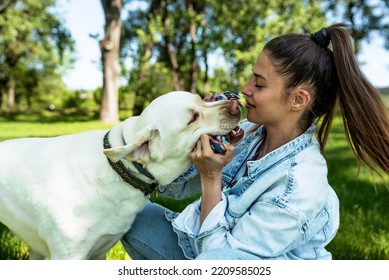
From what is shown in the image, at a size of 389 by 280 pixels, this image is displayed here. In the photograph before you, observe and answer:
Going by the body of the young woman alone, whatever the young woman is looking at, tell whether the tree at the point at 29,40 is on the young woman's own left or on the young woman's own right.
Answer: on the young woman's own right

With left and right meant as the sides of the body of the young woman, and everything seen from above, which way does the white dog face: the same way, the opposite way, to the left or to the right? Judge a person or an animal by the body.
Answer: the opposite way

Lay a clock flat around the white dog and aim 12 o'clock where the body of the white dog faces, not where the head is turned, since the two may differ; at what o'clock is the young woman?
The young woman is roughly at 12 o'clock from the white dog.

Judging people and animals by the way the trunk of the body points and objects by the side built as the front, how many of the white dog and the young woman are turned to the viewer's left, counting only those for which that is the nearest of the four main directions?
1

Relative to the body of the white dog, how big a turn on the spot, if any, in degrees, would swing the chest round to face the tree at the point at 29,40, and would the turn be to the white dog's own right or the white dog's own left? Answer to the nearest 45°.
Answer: approximately 90° to the white dog's own left

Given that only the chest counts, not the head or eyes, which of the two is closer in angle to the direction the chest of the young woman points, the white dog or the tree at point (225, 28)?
the white dog

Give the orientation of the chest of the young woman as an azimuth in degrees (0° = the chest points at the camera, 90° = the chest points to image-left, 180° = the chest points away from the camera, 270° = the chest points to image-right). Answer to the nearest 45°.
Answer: approximately 90°

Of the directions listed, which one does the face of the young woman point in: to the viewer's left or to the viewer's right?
to the viewer's left

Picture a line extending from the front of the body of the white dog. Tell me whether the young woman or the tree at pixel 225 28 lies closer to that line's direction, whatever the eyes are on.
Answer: the young woman

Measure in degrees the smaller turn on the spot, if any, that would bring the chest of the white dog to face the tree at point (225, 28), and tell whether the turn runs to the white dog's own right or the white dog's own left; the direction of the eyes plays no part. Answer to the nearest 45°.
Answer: approximately 90° to the white dog's own left

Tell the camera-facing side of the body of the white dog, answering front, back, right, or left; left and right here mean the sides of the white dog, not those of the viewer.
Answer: right

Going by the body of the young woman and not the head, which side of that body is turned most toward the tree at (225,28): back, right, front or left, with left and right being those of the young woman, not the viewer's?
right

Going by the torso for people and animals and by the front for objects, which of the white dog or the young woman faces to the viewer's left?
the young woman
